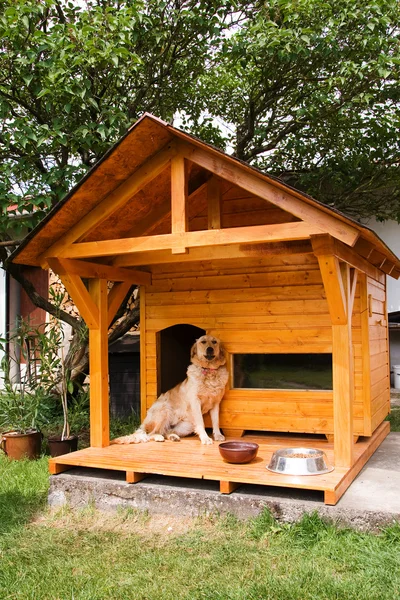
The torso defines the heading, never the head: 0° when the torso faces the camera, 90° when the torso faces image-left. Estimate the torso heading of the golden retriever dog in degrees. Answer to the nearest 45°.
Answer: approximately 315°

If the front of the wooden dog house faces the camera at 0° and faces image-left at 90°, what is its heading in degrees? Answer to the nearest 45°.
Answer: approximately 45°
